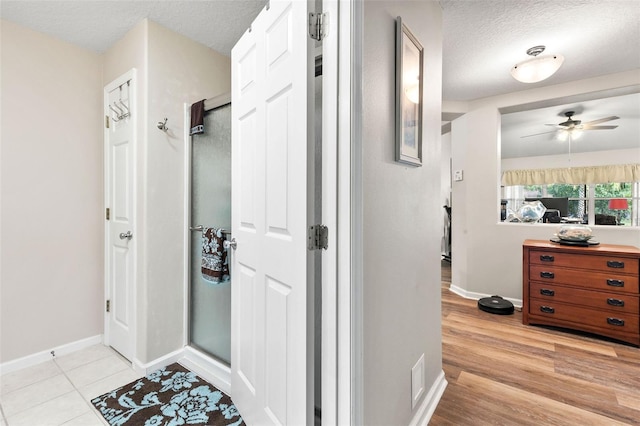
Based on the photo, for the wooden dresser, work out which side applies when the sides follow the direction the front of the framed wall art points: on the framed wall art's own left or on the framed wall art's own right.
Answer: on the framed wall art's own left

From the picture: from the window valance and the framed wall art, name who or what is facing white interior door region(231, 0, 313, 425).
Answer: the window valance

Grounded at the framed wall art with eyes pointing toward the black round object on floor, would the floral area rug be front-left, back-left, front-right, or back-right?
back-left

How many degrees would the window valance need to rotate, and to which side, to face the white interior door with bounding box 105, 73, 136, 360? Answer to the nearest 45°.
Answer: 0° — it already faces it
